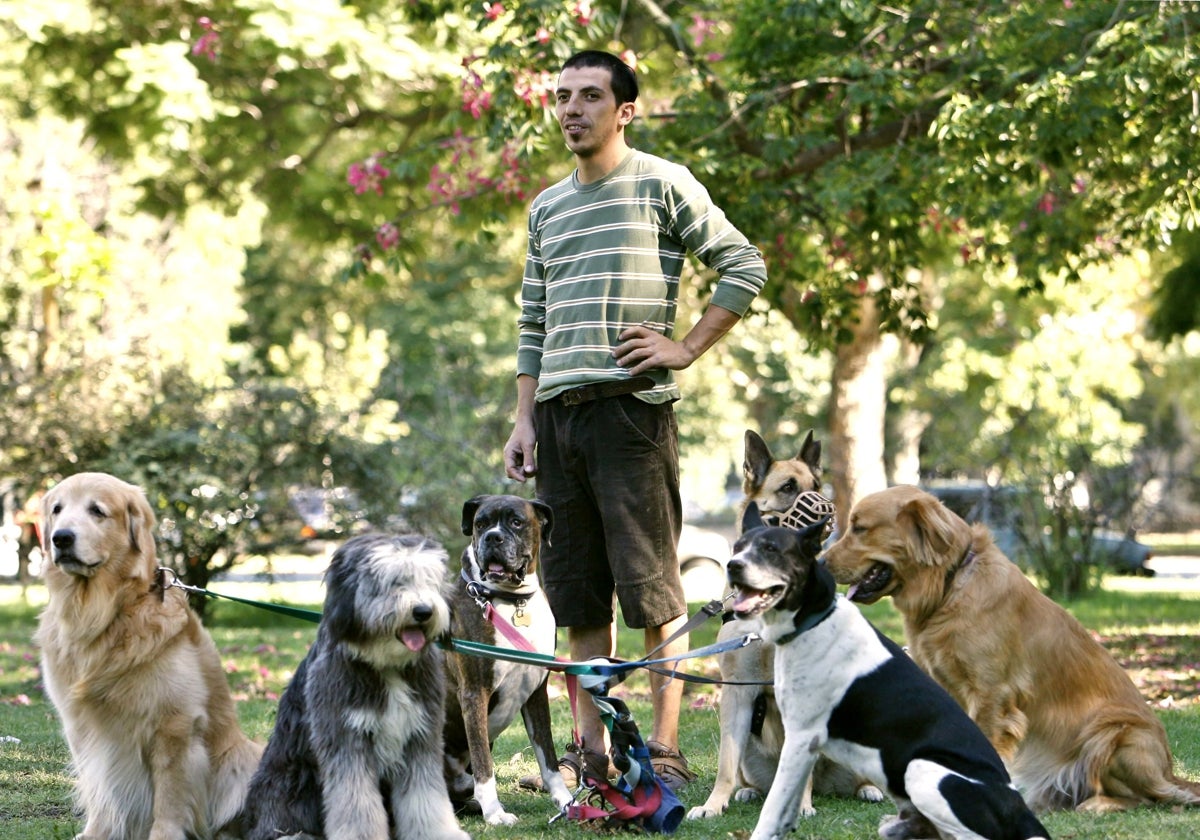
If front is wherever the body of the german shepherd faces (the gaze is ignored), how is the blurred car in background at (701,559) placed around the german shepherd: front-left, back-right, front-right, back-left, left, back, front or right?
back-right

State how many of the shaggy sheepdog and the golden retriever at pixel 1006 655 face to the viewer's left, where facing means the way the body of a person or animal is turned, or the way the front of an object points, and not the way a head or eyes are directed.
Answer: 1

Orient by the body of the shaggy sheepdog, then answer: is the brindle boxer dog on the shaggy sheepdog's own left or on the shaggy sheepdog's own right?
on the shaggy sheepdog's own left

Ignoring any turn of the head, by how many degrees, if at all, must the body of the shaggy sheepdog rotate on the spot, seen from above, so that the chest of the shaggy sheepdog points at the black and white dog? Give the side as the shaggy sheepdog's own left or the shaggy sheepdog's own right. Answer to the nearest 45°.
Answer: approximately 45° to the shaggy sheepdog's own left

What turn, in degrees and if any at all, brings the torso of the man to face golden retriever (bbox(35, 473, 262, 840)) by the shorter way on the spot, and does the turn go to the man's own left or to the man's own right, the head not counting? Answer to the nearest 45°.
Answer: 0° — they already face it

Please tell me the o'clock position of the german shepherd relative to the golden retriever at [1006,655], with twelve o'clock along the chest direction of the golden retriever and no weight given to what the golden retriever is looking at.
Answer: The german shepherd is roughly at 12 o'clock from the golden retriever.

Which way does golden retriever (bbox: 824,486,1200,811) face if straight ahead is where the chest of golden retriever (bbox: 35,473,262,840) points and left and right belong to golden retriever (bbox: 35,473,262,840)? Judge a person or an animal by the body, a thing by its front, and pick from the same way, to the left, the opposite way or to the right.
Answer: to the right

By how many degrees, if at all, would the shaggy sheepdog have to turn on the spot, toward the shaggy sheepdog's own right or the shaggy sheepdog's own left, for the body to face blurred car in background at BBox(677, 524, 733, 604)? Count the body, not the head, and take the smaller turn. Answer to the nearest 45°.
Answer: approximately 135° to the shaggy sheepdog's own left

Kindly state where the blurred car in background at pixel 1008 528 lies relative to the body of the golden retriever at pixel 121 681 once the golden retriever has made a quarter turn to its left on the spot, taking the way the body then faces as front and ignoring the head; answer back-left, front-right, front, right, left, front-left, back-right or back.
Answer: left

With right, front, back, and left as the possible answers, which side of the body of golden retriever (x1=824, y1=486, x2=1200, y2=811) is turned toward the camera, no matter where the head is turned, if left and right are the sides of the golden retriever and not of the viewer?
left

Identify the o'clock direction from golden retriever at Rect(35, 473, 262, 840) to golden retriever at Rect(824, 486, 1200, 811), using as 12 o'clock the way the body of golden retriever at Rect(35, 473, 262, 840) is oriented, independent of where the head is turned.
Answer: golden retriever at Rect(824, 486, 1200, 811) is roughly at 8 o'clock from golden retriever at Rect(35, 473, 262, 840).

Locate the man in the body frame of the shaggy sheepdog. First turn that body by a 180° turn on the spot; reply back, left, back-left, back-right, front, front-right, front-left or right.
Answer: right
